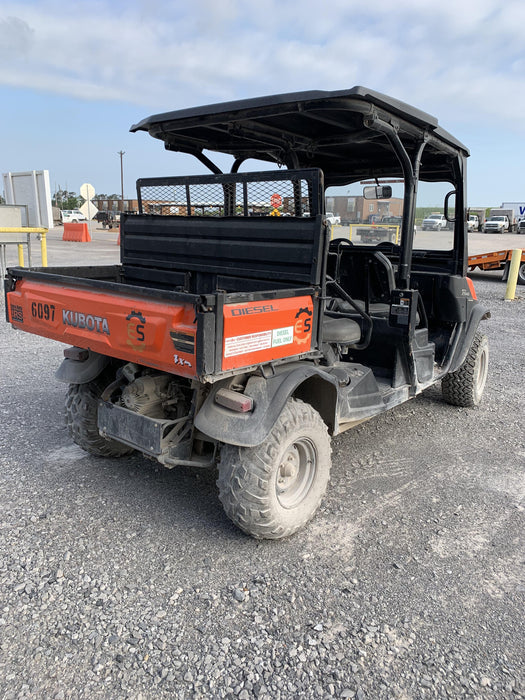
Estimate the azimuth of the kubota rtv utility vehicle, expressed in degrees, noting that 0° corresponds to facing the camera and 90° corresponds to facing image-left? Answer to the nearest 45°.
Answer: approximately 225°

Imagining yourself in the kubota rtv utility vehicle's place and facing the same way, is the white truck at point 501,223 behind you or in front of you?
in front

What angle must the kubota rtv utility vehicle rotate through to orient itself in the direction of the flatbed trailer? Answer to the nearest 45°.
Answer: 0° — it already faces it

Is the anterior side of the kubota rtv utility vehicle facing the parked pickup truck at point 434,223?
yes
